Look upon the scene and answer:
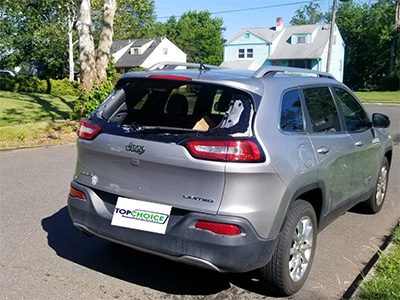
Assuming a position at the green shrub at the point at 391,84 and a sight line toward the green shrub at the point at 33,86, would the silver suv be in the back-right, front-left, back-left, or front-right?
front-left

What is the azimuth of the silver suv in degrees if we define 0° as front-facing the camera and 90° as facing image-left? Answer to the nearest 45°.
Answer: approximately 225°

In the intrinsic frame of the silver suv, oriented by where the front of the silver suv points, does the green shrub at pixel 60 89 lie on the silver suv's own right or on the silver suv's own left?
on the silver suv's own left

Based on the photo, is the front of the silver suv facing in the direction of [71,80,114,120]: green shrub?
no

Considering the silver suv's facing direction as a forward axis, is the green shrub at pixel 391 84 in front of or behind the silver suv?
in front

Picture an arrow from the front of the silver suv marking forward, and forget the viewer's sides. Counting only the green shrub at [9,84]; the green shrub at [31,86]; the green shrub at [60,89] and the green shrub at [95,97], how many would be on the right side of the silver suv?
0

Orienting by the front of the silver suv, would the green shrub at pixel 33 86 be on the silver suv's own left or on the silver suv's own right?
on the silver suv's own left

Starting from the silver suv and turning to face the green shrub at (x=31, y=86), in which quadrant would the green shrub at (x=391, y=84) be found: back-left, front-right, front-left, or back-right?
front-right

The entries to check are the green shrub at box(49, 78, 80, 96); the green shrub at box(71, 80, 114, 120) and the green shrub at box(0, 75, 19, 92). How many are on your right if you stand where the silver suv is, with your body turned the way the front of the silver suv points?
0

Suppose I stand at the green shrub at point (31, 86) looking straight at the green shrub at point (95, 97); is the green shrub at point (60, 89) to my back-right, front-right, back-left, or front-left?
front-left

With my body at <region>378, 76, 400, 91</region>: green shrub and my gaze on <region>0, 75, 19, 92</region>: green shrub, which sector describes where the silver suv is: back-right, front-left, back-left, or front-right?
front-left

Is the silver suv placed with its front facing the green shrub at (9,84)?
no

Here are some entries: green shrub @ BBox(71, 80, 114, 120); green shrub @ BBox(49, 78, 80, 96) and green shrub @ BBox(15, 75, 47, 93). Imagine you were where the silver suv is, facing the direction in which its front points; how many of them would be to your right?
0

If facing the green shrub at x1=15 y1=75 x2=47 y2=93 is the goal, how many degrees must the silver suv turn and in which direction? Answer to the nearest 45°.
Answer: approximately 90° to its left
